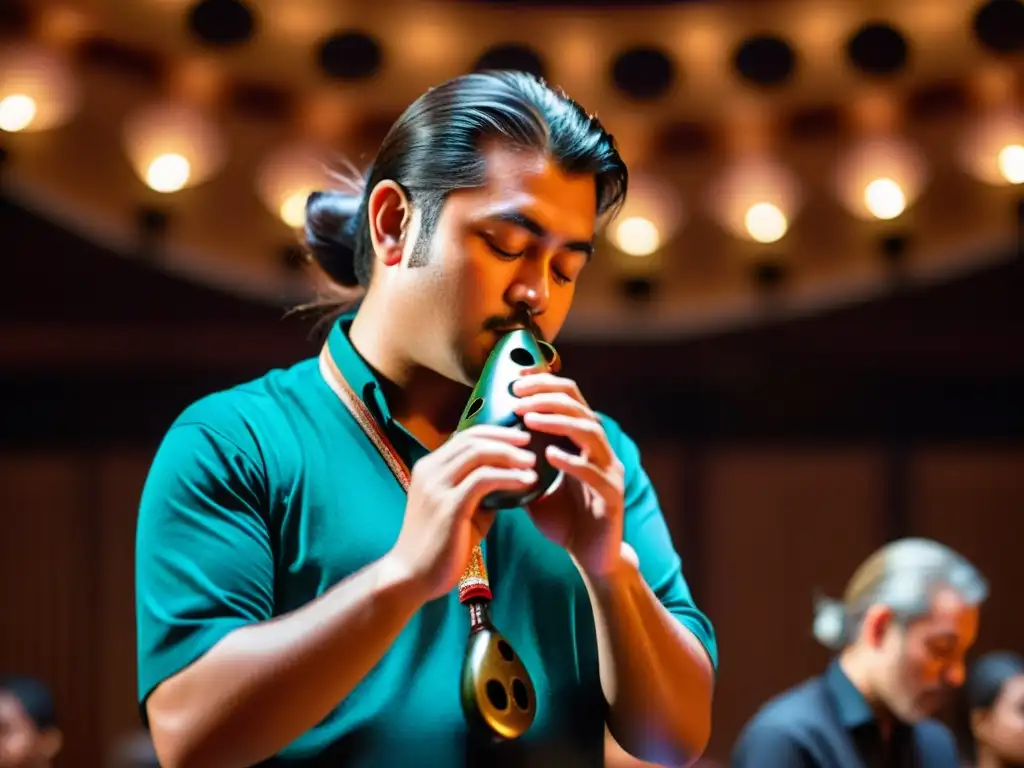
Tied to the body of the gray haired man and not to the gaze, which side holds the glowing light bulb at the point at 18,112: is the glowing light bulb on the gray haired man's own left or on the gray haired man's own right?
on the gray haired man's own right

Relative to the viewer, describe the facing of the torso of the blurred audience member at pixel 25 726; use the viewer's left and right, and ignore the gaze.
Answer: facing the viewer and to the left of the viewer

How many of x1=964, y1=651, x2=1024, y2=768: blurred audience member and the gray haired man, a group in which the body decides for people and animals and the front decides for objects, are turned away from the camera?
0

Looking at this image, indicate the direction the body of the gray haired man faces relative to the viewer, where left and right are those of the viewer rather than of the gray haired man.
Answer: facing the viewer and to the right of the viewer

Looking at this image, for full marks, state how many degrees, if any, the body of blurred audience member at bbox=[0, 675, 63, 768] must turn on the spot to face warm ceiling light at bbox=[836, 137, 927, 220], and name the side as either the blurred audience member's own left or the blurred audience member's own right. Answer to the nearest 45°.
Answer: approximately 135° to the blurred audience member's own left

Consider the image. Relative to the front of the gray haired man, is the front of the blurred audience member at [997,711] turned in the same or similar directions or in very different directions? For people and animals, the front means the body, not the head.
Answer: same or similar directions
